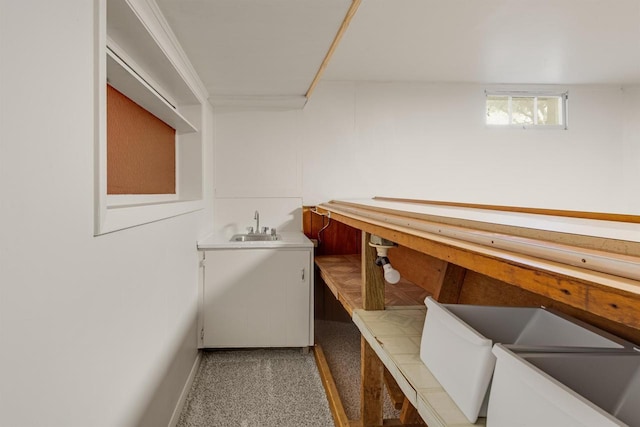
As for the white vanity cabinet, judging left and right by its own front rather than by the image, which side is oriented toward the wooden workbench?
front

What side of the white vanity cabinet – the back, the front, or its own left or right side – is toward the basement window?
left

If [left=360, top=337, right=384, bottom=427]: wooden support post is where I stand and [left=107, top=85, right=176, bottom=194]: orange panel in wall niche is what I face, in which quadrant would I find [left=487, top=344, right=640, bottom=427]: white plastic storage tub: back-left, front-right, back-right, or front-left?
back-left

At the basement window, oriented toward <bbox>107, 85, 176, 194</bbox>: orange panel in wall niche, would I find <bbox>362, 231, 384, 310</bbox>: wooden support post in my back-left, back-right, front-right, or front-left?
front-left

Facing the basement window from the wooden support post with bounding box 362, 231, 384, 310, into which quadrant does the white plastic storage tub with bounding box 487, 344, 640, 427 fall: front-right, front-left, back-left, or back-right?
back-right

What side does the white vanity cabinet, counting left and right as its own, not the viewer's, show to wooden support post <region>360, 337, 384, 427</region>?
front

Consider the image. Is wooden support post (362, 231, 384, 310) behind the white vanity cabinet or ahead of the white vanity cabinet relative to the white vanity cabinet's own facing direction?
ahead

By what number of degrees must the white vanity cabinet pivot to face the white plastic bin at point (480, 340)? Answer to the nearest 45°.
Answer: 0° — it already faces it

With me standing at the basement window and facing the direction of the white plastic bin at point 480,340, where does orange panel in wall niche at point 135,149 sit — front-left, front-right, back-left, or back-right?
front-right

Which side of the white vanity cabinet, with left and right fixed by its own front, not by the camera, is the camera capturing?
front
